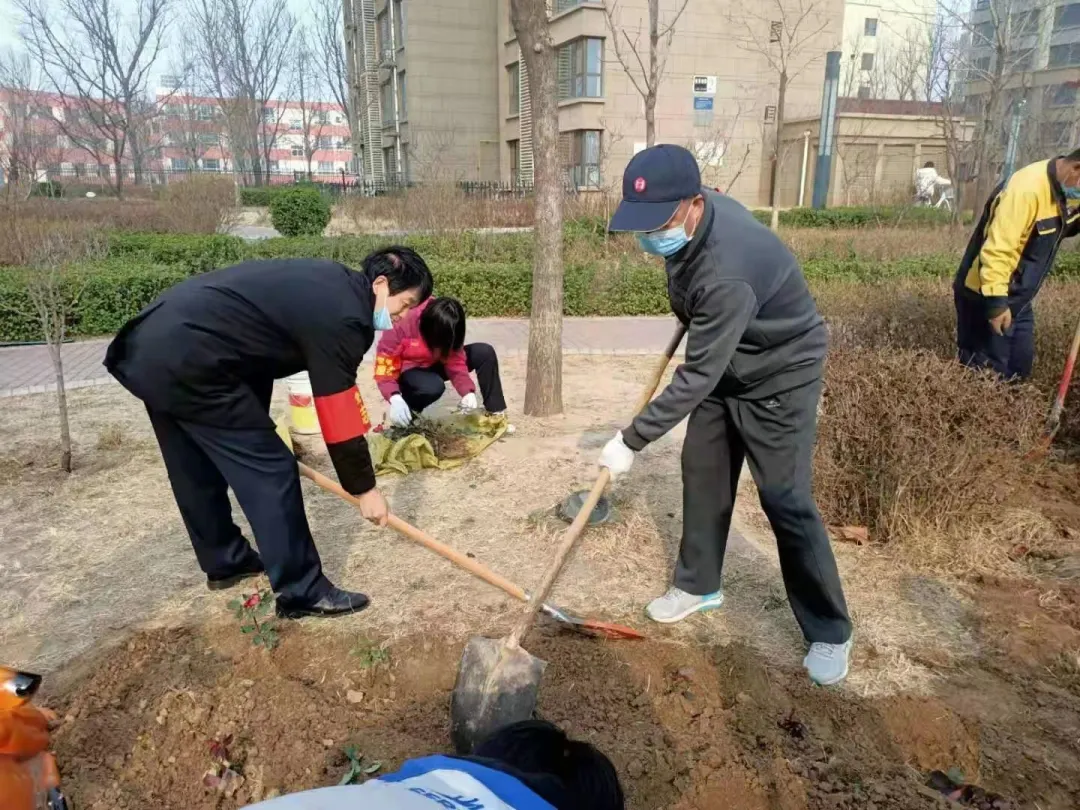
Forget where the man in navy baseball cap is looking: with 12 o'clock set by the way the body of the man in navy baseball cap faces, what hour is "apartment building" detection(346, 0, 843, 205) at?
The apartment building is roughly at 4 o'clock from the man in navy baseball cap.

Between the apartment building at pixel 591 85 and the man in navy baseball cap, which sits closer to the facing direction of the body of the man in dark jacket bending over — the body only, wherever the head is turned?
the man in navy baseball cap

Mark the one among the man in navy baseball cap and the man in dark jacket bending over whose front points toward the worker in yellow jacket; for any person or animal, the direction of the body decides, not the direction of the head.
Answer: the man in dark jacket bending over

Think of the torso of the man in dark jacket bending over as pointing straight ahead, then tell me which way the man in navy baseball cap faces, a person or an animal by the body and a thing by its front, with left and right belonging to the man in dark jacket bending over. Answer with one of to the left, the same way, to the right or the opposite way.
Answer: the opposite way

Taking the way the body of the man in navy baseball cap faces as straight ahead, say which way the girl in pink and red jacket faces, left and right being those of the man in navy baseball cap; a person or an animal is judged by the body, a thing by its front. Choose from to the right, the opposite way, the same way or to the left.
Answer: to the left

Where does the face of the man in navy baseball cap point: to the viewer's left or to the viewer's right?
to the viewer's left

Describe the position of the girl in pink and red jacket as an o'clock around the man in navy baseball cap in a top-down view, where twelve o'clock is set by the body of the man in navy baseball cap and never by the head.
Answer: The girl in pink and red jacket is roughly at 3 o'clock from the man in navy baseball cap.

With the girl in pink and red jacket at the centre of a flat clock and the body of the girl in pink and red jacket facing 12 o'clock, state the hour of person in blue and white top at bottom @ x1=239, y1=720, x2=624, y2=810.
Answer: The person in blue and white top at bottom is roughly at 12 o'clock from the girl in pink and red jacket.

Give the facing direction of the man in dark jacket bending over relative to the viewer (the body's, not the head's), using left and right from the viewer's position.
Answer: facing to the right of the viewer

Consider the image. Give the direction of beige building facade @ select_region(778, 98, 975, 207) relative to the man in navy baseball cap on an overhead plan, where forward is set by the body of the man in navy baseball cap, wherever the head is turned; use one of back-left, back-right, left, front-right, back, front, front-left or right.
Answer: back-right

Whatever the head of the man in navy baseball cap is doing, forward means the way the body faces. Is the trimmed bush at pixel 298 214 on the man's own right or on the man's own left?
on the man's own right
